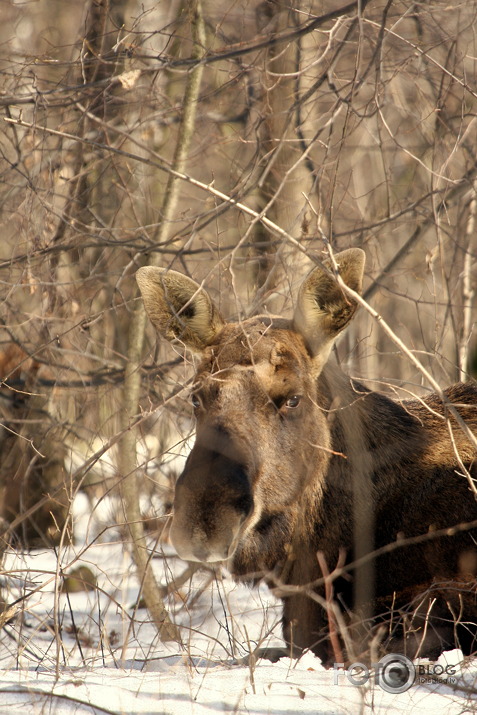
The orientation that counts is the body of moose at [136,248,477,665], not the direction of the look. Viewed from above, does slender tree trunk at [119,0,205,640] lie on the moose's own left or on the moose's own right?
on the moose's own right

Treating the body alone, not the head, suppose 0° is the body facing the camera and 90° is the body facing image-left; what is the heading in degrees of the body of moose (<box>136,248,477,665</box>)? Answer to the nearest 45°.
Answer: approximately 45°
